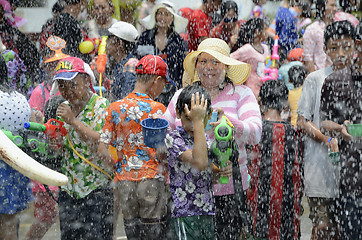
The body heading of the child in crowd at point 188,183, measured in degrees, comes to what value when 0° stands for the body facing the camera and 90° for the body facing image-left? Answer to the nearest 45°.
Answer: approximately 0°

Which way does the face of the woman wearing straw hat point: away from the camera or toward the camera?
toward the camera

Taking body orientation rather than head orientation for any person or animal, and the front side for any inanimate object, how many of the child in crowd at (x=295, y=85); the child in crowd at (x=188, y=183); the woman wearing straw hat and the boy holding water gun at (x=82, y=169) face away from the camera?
1

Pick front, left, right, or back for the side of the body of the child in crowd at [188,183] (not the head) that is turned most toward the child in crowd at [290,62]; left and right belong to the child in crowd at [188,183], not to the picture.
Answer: back

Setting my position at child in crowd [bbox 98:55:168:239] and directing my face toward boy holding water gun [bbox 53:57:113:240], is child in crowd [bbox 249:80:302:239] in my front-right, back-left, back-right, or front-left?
back-right

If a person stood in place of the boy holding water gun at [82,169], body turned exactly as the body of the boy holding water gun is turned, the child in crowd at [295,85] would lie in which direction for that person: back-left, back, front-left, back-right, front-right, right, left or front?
back

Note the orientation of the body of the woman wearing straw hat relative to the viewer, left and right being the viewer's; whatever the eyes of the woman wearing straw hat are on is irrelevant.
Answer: facing the viewer
